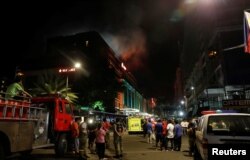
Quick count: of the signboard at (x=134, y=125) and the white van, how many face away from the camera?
1

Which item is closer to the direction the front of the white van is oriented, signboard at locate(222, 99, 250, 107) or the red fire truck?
the signboard

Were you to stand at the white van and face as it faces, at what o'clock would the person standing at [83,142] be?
The person standing is roughly at 10 o'clock from the white van.

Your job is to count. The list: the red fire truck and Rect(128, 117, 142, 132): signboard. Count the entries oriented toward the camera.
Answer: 1

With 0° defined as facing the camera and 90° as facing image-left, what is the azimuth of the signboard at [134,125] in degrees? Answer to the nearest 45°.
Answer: approximately 0°

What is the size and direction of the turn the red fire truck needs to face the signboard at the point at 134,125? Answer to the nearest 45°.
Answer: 0° — it already faces it

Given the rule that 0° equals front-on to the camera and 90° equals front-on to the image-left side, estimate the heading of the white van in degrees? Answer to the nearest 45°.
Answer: approximately 180°

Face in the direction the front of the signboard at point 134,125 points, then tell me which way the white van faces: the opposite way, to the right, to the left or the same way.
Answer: the opposite way
